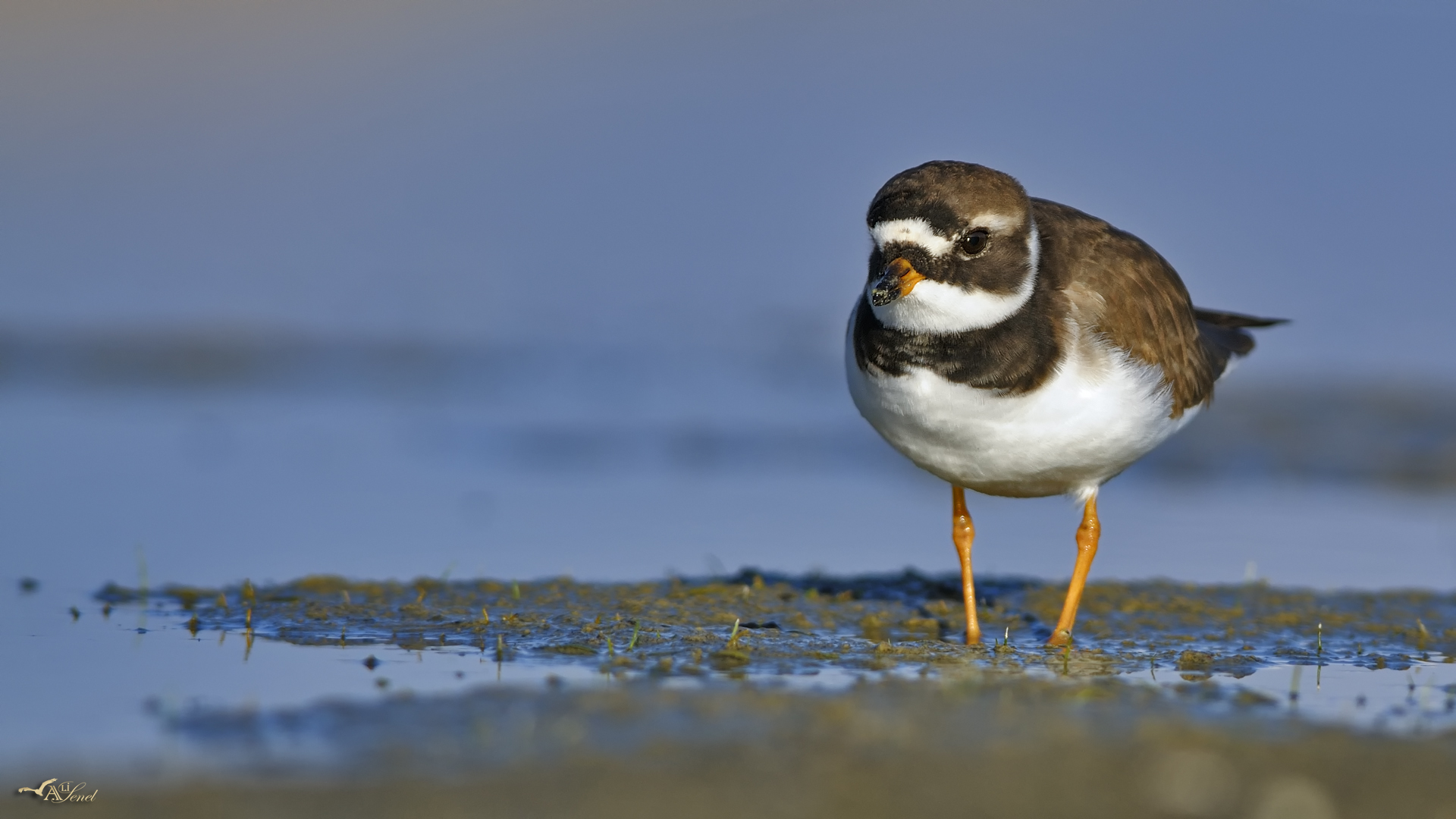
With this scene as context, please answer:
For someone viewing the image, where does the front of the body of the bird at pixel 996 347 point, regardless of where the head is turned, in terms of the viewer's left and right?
facing the viewer and to the left of the viewer
